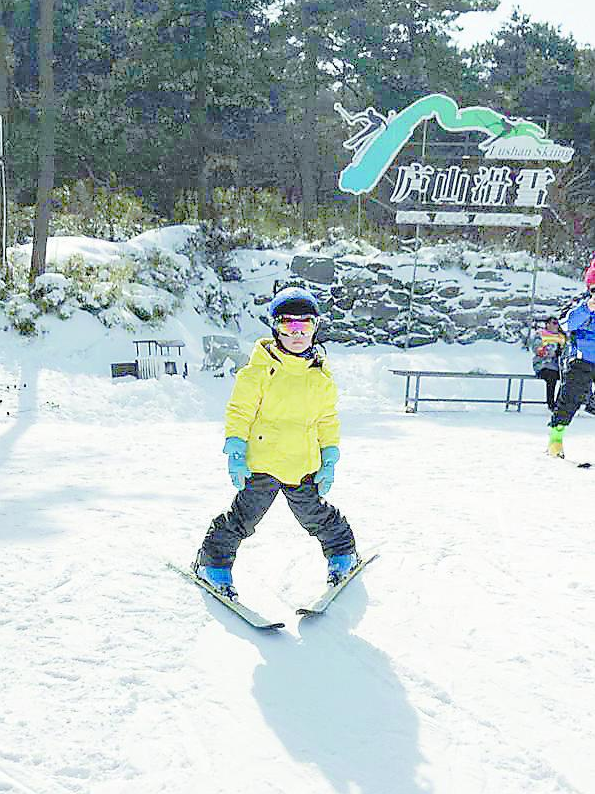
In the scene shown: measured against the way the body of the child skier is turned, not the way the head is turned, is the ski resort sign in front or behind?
behind

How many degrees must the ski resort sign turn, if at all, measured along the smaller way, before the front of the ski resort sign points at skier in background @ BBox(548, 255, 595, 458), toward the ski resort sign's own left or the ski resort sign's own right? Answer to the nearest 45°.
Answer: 0° — it already faces them

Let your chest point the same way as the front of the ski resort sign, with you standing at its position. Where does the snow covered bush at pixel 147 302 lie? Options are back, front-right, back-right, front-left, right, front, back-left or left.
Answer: front-right

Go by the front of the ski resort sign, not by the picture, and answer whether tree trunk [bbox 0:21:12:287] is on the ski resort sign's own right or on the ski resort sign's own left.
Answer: on the ski resort sign's own right

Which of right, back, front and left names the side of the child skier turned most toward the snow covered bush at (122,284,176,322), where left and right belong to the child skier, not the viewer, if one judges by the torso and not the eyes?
back

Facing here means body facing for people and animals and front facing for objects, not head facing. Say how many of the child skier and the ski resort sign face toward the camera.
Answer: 2

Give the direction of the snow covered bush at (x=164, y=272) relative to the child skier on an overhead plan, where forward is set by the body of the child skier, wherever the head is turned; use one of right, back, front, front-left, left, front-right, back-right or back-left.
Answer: back

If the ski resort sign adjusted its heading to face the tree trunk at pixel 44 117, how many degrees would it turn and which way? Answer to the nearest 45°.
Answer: approximately 45° to its right

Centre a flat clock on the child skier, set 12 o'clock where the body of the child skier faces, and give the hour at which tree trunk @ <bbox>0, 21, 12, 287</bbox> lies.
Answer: The tree trunk is roughly at 5 o'clock from the child skier.

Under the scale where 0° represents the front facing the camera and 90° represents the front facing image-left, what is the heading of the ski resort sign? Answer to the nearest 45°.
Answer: approximately 0°

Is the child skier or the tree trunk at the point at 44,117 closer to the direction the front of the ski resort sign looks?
the child skier

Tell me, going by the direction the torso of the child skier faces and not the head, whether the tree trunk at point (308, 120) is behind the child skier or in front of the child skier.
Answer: behind
